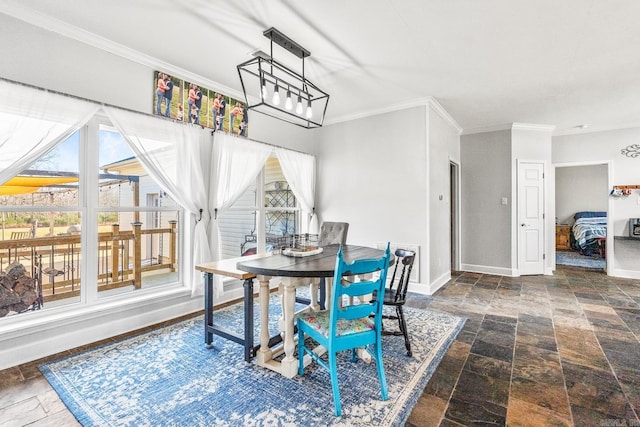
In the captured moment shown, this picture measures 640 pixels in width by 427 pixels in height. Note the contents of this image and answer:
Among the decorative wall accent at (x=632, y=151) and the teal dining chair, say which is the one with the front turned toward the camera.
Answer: the decorative wall accent

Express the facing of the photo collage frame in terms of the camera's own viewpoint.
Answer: facing the viewer and to the right of the viewer

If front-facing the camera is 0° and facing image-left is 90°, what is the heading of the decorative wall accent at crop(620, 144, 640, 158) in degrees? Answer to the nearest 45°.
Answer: approximately 0°

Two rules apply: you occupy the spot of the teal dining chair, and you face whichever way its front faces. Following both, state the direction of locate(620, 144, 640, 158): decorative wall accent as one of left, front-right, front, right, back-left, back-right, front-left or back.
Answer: right

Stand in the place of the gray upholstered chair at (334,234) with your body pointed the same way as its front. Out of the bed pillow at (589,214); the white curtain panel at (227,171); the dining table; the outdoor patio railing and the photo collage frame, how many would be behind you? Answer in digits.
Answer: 1

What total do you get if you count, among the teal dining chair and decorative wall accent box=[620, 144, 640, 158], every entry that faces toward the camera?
1

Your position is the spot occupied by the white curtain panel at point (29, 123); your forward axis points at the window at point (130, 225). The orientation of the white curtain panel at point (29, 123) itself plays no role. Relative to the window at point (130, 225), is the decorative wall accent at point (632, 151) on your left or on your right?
right

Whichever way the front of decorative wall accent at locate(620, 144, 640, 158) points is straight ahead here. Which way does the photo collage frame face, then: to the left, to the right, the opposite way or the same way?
to the left

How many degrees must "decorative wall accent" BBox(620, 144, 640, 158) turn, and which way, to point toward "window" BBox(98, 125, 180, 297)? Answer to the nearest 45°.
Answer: approximately 45° to its right

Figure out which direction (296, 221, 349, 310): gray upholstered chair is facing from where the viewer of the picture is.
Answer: facing the viewer and to the left of the viewer

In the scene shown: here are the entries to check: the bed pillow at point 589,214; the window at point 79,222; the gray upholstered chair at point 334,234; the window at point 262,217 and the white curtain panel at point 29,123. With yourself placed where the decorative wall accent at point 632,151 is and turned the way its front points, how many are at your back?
1

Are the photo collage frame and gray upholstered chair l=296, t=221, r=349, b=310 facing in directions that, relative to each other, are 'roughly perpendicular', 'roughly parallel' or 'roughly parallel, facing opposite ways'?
roughly perpendicular

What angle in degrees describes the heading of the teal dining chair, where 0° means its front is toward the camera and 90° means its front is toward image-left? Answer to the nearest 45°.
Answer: approximately 135°

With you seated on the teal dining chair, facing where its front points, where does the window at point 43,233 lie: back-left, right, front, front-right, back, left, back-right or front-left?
front-left

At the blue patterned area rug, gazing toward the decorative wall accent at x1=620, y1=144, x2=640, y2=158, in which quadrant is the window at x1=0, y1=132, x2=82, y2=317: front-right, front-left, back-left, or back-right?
back-left
